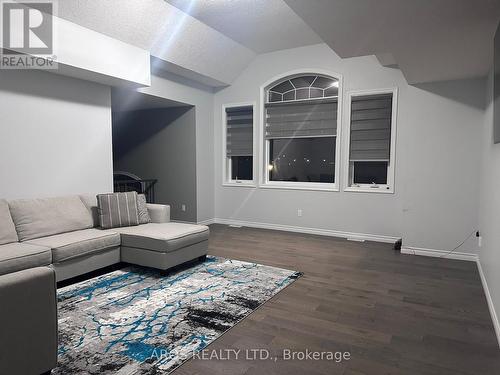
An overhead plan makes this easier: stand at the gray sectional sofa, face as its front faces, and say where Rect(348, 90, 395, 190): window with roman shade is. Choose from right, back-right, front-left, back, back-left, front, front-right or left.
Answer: front-left

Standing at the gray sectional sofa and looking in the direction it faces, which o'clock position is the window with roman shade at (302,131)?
The window with roman shade is roughly at 10 o'clock from the gray sectional sofa.

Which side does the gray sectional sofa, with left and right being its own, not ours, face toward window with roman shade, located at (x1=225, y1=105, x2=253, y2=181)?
left

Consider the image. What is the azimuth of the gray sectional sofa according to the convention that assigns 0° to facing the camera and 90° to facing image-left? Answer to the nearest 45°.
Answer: approximately 315°
